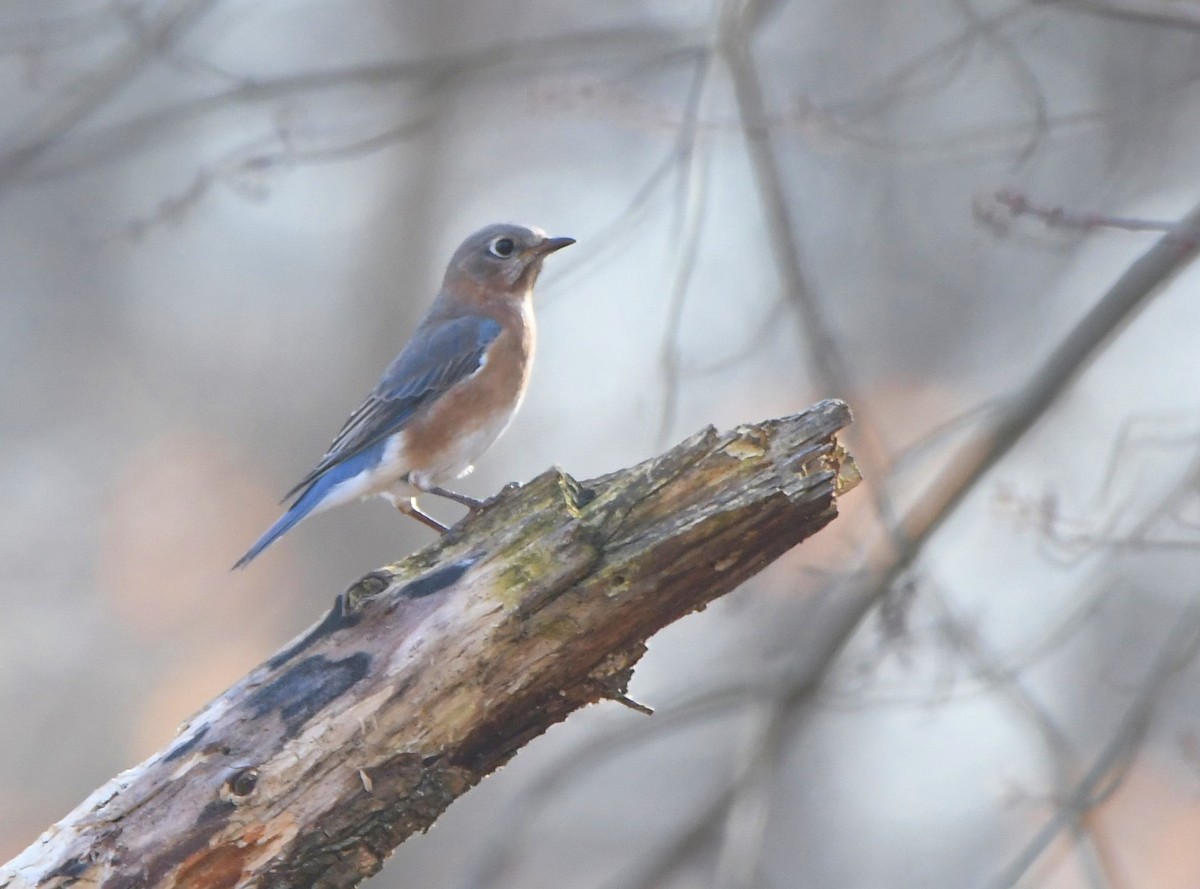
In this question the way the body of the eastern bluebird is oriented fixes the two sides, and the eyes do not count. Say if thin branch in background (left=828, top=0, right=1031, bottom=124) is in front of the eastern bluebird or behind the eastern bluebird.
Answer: in front

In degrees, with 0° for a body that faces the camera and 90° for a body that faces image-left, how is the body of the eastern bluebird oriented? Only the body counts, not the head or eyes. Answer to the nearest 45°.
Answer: approximately 270°

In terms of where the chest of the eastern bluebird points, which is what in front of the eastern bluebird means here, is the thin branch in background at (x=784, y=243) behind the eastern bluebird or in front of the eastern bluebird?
in front

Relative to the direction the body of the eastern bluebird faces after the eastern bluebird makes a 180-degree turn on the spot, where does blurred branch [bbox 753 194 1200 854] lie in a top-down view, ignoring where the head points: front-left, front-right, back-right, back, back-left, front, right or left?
back

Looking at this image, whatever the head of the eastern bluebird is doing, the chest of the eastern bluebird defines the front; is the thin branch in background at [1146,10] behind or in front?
in front
